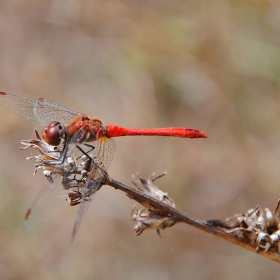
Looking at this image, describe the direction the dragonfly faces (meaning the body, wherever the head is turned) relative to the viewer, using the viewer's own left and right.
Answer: facing to the left of the viewer
